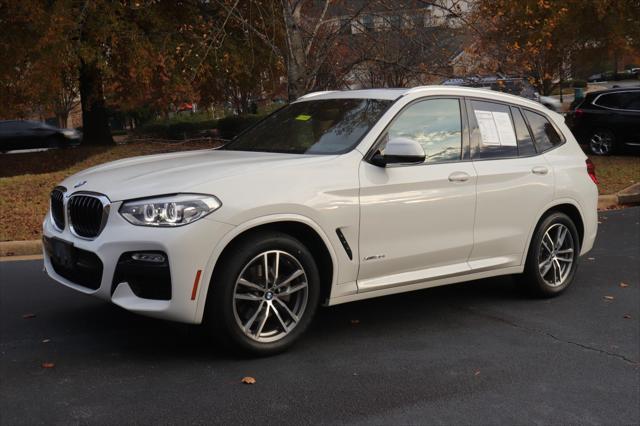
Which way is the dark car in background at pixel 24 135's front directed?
to the viewer's right

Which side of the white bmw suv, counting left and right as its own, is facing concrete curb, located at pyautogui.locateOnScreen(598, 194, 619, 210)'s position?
back

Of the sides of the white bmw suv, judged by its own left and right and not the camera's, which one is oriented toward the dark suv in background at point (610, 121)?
back

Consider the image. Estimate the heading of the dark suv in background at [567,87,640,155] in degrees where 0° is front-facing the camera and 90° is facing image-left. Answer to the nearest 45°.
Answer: approximately 270°
